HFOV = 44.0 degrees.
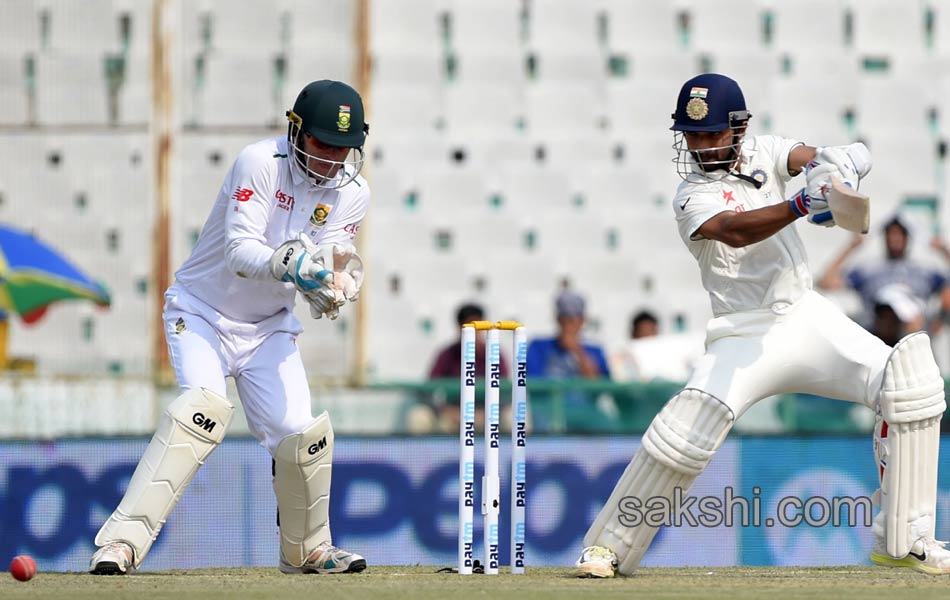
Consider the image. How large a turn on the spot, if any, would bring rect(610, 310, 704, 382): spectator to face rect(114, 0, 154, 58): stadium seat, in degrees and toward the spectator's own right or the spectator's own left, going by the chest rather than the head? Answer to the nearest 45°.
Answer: approximately 90° to the spectator's own right

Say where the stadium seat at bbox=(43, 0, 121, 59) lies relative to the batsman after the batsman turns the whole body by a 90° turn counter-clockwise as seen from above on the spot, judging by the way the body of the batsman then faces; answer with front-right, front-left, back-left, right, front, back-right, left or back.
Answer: back-left

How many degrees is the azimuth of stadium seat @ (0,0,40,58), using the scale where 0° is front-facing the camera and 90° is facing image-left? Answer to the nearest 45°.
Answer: approximately 0°

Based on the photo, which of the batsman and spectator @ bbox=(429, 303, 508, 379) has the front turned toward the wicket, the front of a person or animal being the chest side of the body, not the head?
the spectator

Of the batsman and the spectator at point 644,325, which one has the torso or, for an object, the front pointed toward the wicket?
the spectator

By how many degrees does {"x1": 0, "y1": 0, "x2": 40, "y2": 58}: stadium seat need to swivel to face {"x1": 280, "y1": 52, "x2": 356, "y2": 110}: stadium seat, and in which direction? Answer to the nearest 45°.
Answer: approximately 45° to its left

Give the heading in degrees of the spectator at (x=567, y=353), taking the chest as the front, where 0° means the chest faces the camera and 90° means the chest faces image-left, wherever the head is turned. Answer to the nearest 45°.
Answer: approximately 0°

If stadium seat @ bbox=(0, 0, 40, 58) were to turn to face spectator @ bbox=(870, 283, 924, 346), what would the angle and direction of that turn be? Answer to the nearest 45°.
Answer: approximately 45° to its left
